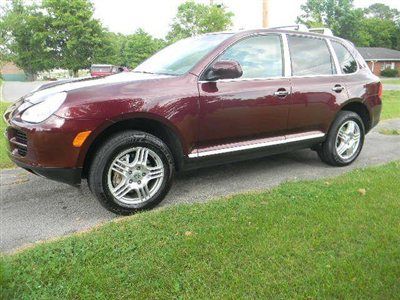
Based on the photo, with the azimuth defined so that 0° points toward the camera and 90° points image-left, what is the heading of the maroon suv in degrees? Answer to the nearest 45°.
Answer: approximately 45°
